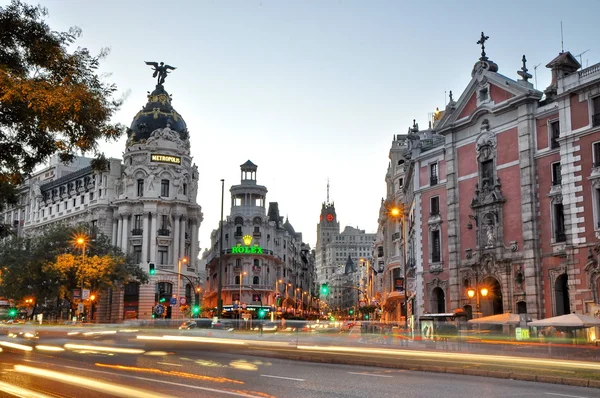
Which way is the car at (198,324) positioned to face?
to the viewer's left

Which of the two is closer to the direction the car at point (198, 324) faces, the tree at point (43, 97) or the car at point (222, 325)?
the tree

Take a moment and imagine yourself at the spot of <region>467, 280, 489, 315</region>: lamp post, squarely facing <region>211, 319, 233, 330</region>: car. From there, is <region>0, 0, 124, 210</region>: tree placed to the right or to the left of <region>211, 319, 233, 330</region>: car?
left

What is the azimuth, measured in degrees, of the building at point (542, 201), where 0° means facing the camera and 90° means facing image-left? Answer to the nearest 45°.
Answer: approximately 45°

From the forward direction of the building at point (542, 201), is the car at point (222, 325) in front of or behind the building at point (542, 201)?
in front

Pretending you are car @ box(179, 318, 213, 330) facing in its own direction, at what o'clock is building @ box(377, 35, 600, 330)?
The building is roughly at 6 o'clock from the car.

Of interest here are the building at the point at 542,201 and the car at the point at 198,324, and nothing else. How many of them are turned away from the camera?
0

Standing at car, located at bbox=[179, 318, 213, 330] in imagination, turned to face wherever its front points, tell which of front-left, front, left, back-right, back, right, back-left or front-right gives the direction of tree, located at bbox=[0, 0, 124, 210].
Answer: left

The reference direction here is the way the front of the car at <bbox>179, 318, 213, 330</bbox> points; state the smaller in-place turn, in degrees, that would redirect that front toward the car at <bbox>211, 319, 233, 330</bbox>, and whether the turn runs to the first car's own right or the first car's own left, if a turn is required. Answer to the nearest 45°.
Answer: approximately 135° to the first car's own left
